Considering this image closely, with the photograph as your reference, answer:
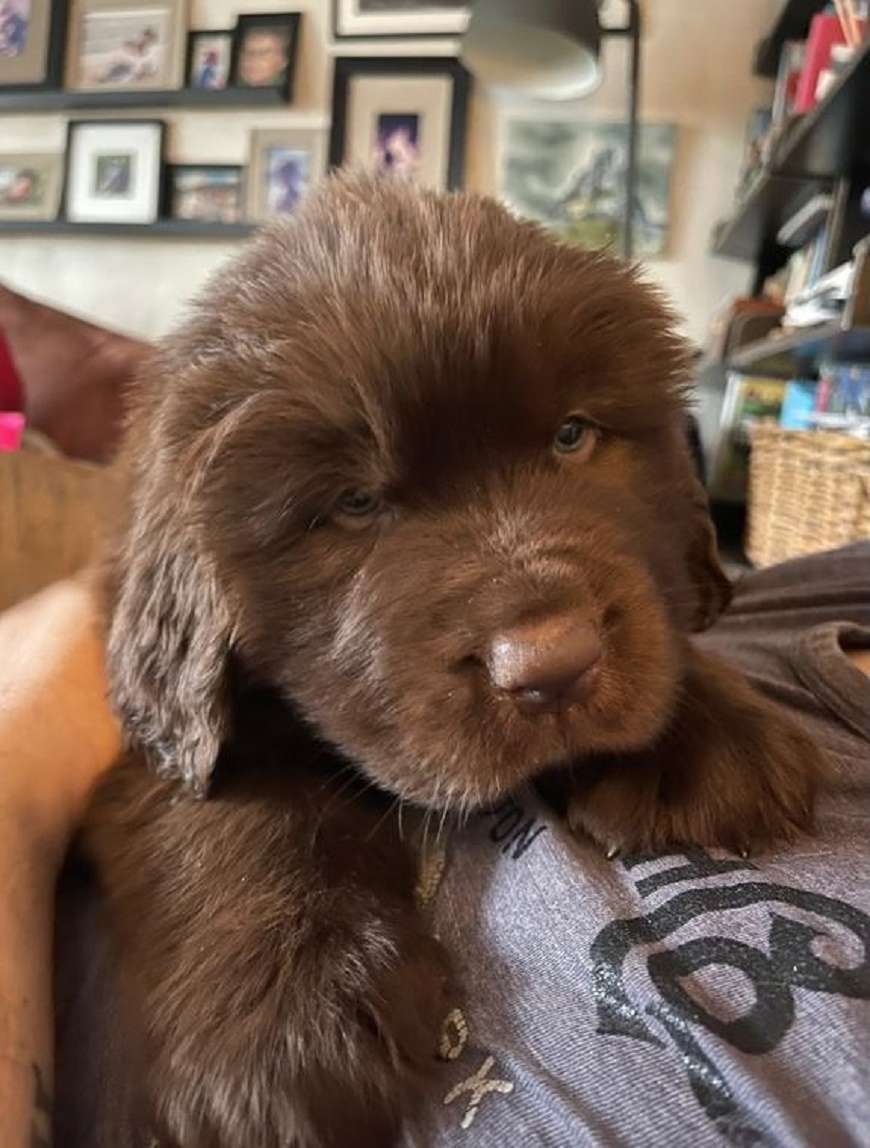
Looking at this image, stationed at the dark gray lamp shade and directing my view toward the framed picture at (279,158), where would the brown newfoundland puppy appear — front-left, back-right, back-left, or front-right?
back-left

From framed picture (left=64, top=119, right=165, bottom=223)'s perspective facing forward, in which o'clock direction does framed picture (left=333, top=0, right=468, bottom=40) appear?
framed picture (left=333, top=0, right=468, bottom=40) is roughly at 10 o'clock from framed picture (left=64, top=119, right=165, bottom=223).

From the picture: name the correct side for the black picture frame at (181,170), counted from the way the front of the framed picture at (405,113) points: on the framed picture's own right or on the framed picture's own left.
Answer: on the framed picture's own right

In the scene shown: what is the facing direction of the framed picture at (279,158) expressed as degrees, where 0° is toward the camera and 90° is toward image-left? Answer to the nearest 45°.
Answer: approximately 0°
